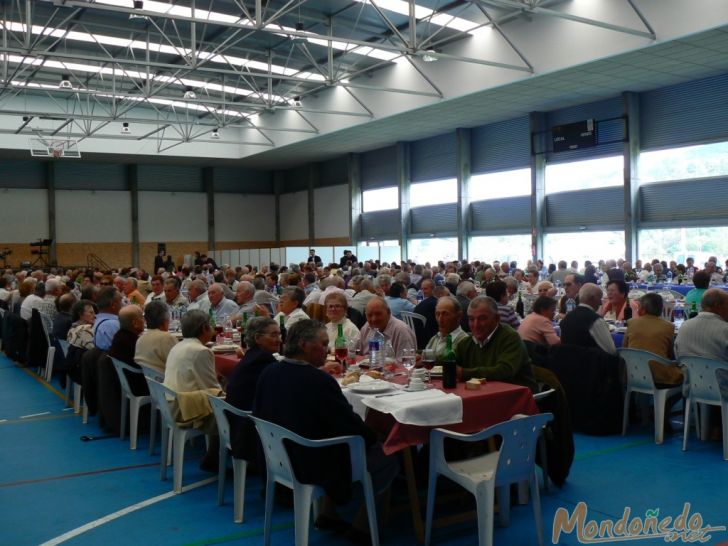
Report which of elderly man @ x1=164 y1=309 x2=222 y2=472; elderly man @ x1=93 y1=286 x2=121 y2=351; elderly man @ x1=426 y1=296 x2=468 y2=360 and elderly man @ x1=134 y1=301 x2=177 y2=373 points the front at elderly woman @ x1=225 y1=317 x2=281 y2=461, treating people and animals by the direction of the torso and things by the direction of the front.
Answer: elderly man @ x1=426 y1=296 x2=468 y2=360

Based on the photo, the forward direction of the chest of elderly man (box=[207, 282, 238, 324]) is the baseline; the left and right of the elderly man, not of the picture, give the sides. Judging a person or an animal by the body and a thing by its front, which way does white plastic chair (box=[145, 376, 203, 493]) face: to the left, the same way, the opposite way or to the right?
the opposite way

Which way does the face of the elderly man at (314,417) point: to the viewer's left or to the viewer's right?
to the viewer's right

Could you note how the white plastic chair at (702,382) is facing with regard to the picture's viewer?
facing away from the viewer

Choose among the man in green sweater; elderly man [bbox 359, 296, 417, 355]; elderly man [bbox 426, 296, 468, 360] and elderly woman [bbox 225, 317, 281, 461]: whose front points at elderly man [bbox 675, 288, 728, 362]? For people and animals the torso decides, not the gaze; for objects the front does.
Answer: the elderly woman

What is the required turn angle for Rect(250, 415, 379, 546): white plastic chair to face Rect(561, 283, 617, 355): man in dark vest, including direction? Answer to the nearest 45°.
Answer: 0° — it already faces them

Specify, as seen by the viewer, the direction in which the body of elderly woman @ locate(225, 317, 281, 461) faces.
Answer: to the viewer's right

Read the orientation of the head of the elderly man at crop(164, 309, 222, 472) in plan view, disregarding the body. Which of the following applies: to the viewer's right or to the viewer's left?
to the viewer's right

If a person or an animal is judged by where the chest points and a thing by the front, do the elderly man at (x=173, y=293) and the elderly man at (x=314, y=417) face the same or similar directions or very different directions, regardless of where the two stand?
very different directions

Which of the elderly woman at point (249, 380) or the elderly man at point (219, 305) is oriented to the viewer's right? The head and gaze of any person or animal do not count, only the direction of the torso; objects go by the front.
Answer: the elderly woman
